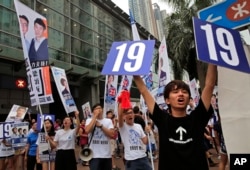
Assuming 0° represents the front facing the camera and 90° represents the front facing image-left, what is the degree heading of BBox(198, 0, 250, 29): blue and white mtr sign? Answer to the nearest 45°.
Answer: approximately 0°

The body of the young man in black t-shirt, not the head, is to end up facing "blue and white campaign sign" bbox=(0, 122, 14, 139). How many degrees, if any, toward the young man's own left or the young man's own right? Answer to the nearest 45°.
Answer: approximately 135° to the young man's own right

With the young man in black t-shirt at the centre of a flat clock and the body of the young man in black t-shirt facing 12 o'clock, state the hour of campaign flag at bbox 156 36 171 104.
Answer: The campaign flag is roughly at 6 o'clock from the young man in black t-shirt.

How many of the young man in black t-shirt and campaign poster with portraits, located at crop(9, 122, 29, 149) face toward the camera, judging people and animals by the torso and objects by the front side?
2
